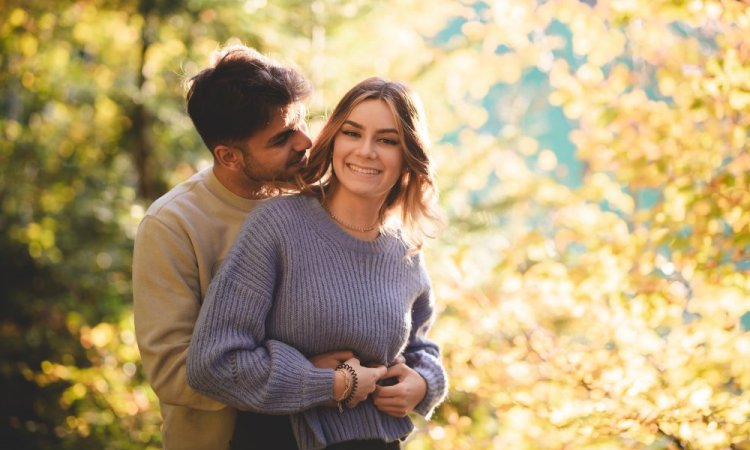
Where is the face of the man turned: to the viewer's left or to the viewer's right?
to the viewer's right
